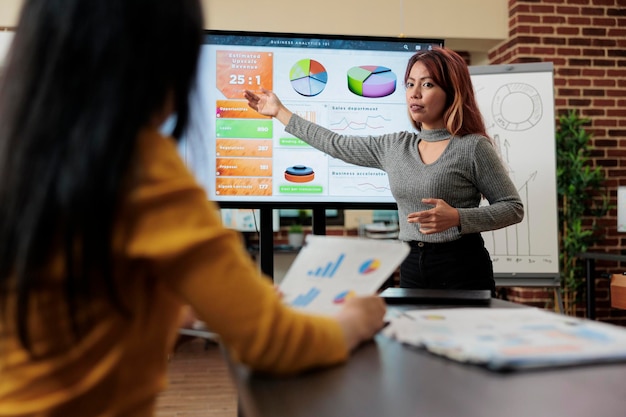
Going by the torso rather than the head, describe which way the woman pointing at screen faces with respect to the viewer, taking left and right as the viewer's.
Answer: facing the viewer and to the left of the viewer

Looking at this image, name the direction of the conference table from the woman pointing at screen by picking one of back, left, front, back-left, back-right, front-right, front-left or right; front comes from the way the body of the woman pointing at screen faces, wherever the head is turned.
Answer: front-left

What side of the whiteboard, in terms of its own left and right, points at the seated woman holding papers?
front

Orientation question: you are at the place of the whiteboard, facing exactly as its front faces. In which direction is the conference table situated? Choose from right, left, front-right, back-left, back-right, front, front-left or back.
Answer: front

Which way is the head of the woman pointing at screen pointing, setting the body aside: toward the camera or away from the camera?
toward the camera

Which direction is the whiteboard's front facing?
toward the camera
